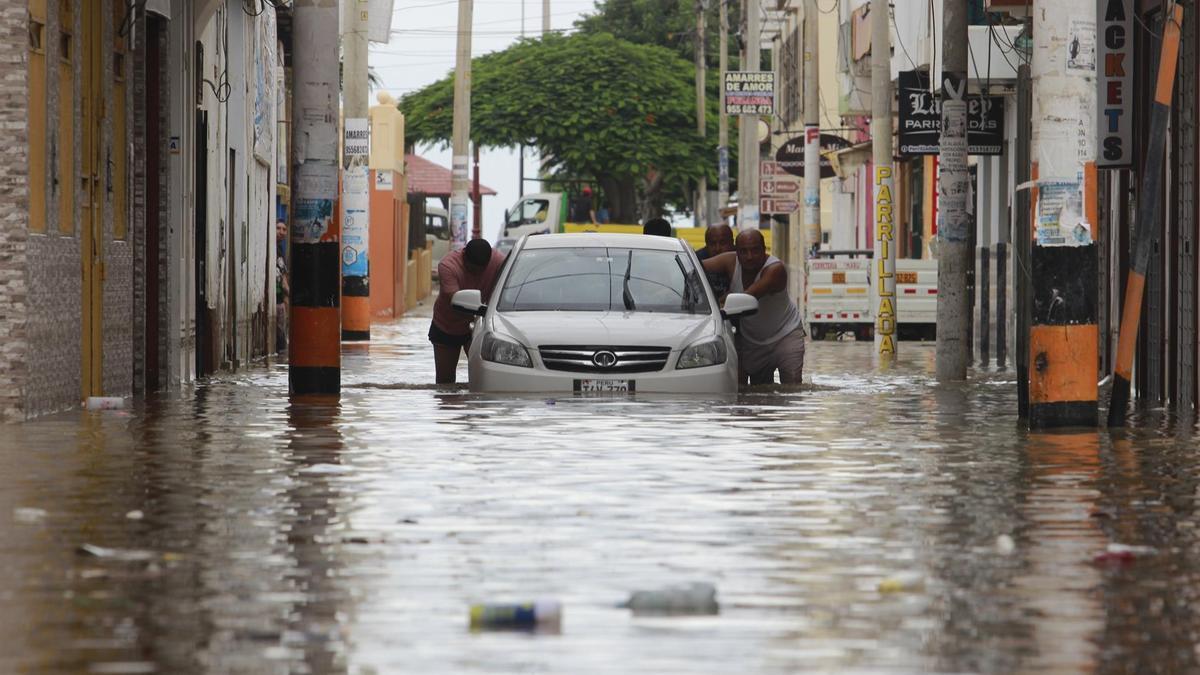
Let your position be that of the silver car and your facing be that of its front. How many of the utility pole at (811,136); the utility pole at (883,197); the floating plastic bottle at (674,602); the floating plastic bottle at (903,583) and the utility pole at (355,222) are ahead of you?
2

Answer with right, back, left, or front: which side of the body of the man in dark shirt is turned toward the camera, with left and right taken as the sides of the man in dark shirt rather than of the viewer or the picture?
front

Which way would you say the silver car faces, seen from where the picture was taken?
facing the viewer

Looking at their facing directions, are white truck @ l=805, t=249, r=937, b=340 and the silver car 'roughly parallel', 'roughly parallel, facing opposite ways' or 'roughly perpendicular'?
roughly parallel, facing opposite ways

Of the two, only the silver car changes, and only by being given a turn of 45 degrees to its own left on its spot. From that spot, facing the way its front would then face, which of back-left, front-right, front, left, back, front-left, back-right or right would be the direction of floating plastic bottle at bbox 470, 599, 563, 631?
front-right

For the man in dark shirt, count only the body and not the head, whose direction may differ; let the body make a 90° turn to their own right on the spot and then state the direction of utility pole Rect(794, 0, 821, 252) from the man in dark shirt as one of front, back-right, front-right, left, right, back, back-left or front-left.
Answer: right

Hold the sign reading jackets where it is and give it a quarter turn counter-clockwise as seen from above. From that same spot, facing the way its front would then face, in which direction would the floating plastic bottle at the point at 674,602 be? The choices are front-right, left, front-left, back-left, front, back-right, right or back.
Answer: right

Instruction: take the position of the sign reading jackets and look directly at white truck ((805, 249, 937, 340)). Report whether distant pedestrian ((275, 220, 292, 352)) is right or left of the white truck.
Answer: left

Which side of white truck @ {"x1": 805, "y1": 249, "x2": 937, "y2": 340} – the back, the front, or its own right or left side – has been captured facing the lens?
back

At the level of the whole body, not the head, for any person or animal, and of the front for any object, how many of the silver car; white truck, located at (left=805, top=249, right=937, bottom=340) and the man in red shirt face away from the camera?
1

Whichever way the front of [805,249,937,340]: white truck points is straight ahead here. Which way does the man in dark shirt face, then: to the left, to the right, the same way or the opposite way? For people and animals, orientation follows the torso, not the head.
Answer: the opposite way

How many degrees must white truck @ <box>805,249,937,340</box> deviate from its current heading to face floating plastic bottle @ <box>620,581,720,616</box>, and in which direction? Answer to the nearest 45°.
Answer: approximately 180°
